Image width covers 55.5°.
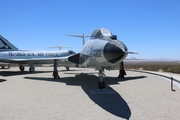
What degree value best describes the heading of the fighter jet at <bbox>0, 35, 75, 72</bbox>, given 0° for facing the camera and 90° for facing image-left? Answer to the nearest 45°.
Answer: approximately 270°
